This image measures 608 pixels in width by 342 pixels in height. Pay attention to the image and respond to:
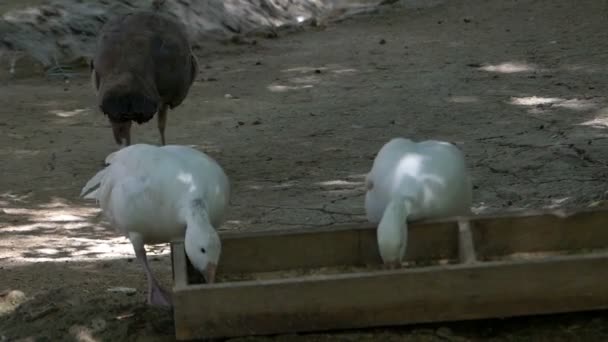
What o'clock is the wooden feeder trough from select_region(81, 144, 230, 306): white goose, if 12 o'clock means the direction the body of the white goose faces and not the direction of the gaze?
The wooden feeder trough is roughly at 12 o'clock from the white goose.

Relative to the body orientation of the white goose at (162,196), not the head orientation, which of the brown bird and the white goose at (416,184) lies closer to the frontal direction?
the white goose

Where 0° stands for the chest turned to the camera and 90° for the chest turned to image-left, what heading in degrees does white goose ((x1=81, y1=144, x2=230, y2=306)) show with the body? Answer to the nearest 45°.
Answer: approximately 315°

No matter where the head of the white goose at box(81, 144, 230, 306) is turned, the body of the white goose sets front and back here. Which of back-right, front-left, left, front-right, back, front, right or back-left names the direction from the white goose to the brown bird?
back-left

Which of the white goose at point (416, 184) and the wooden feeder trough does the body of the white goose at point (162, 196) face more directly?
the wooden feeder trough

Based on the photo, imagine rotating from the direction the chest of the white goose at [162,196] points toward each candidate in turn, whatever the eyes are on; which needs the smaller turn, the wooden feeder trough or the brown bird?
the wooden feeder trough

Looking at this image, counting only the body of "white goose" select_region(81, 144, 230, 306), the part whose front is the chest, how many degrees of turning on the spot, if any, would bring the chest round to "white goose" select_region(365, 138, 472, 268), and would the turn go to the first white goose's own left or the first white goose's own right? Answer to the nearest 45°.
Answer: approximately 45° to the first white goose's own left
